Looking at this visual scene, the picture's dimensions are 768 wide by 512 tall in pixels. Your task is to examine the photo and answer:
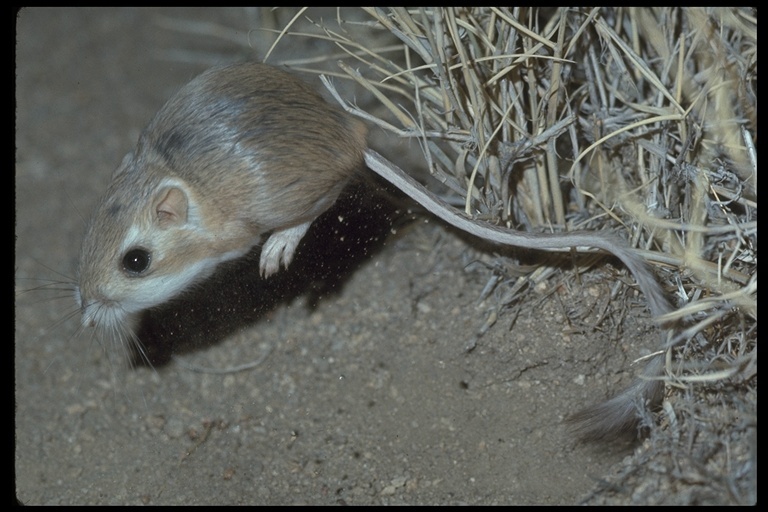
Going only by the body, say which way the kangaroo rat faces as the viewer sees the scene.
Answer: to the viewer's left
